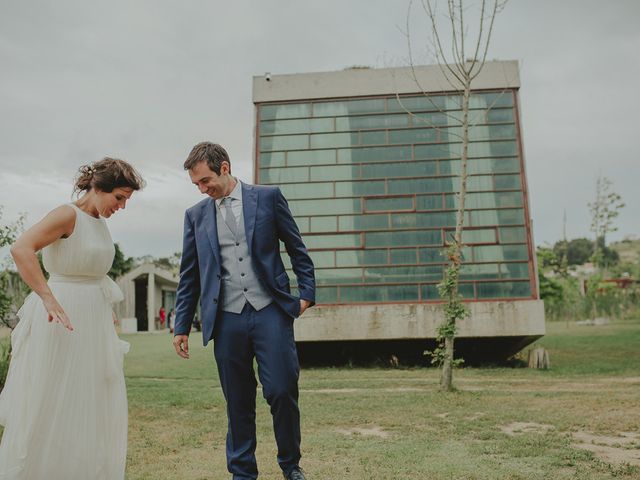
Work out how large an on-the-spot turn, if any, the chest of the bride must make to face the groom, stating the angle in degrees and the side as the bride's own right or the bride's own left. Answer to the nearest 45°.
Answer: approximately 45° to the bride's own left

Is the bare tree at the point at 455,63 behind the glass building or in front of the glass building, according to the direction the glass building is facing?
in front

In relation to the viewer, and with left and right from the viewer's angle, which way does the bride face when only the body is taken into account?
facing the viewer and to the right of the viewer

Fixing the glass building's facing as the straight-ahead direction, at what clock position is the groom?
The groom is roughly at 12 o'clock from the glass building.

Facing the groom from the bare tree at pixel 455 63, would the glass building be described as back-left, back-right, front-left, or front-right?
back-right

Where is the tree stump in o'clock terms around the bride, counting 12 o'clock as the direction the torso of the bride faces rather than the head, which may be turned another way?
The tree stump is roughly at 9 o'clock from the bride.

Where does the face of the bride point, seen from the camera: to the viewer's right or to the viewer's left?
to the viewer's right

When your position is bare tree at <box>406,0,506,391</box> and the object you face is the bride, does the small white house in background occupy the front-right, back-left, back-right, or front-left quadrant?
back-right

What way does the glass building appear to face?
toward the camera

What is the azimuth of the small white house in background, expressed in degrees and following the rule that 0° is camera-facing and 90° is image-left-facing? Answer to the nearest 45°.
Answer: approximately 315°

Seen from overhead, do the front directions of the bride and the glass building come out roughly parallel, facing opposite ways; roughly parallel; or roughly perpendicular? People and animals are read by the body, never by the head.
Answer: roughly perpendicular

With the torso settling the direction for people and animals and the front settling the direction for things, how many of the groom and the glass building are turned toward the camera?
2

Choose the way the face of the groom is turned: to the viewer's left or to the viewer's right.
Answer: to the viewer's left
